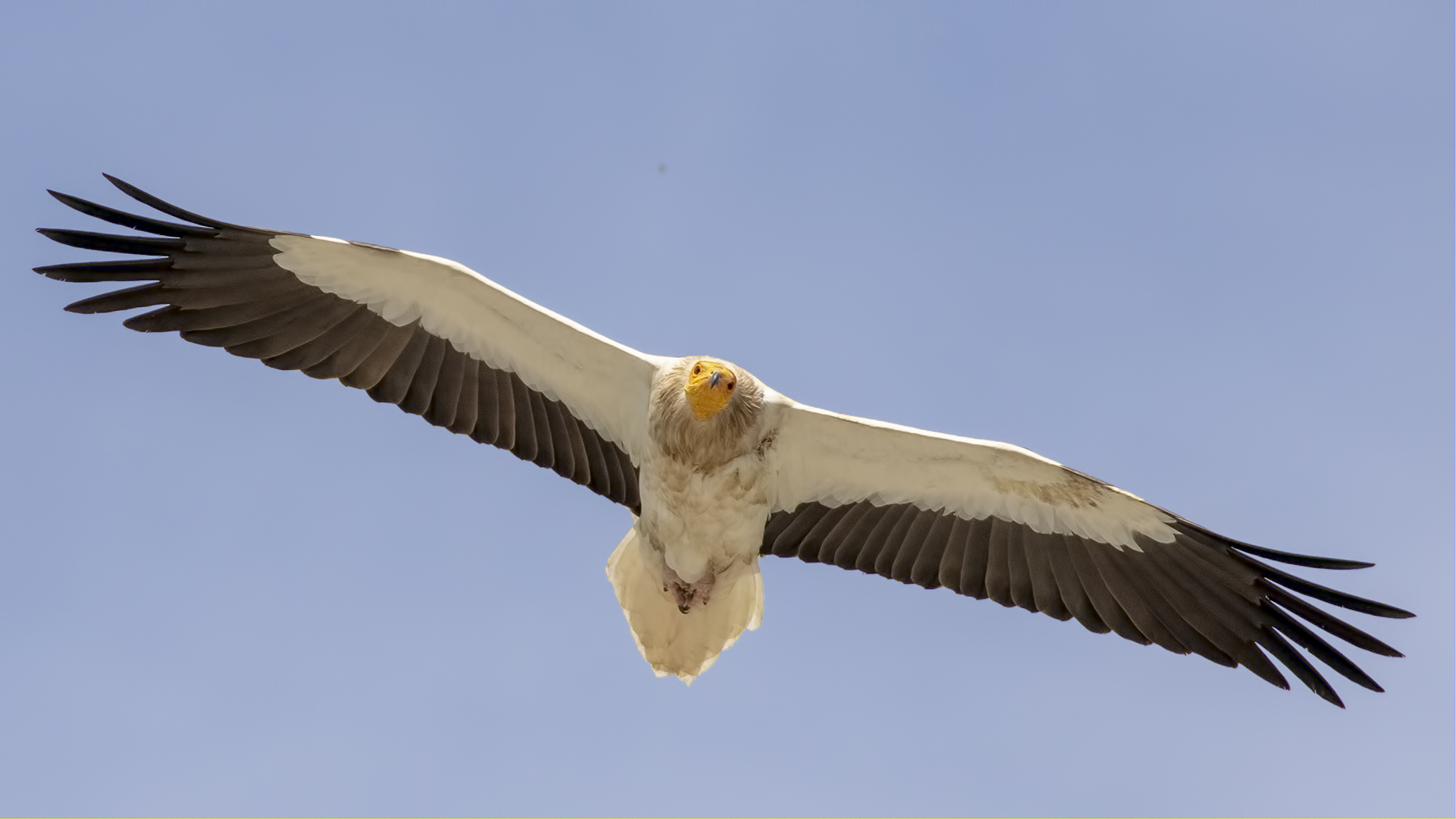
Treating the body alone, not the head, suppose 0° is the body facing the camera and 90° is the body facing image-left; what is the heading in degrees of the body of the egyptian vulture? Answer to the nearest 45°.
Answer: approximately 0°
